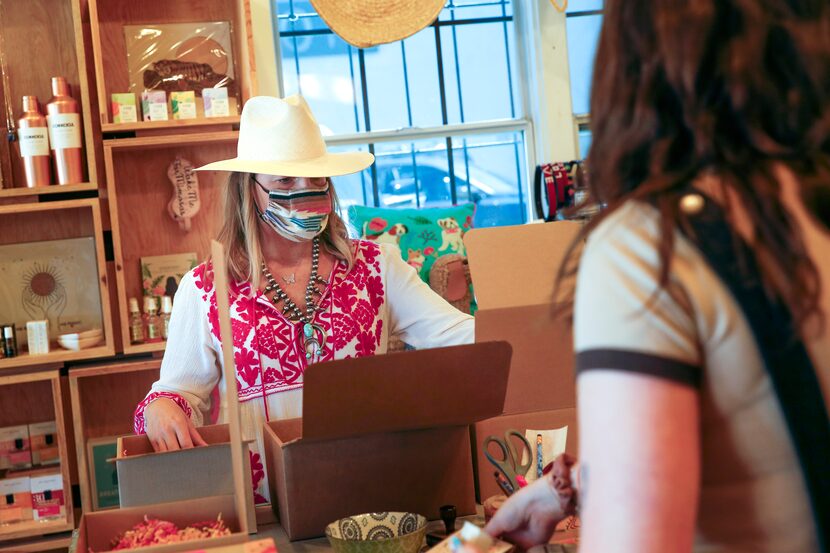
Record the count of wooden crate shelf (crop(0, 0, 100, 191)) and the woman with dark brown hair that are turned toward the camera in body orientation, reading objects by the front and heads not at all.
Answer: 1

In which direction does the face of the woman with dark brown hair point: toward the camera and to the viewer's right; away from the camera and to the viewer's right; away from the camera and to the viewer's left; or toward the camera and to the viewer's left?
away from the camera and to the viewer's left

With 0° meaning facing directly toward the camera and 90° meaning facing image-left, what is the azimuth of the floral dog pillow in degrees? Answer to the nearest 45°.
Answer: approximately 0°

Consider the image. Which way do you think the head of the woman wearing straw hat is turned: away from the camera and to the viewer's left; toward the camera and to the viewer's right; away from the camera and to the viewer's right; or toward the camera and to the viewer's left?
toward the camera and to the viewer's right

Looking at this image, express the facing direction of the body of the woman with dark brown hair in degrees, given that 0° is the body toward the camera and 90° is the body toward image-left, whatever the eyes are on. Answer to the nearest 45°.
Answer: approximately 135°

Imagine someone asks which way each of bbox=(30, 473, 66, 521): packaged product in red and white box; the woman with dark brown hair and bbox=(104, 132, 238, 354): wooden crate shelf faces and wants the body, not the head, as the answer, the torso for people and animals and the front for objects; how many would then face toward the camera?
2
